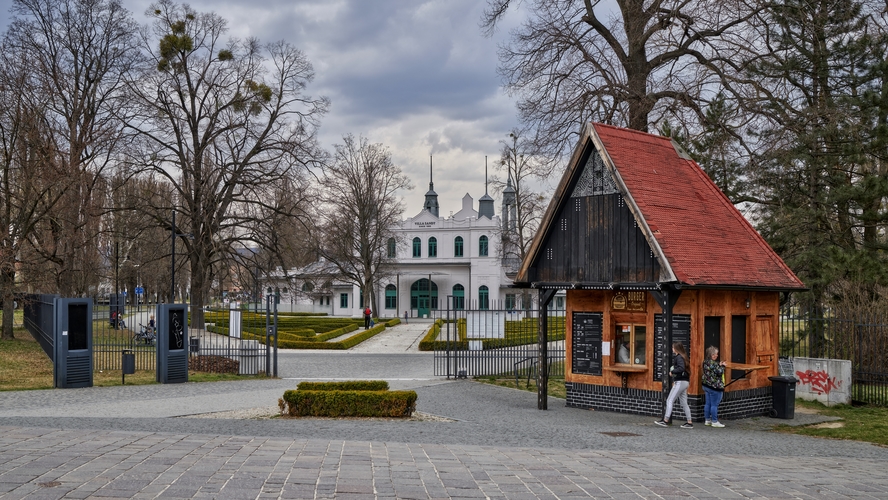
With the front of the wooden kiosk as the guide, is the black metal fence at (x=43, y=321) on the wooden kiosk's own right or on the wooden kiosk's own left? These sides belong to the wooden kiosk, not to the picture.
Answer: on the wooden kiosk's own right

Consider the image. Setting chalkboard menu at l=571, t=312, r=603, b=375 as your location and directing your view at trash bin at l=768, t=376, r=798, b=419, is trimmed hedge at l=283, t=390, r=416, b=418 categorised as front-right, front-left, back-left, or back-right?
back-right

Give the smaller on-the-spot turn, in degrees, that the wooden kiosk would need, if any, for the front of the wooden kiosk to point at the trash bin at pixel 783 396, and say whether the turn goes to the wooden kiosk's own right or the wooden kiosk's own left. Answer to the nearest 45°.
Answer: approximately 135° to the wooden kiosk's own left

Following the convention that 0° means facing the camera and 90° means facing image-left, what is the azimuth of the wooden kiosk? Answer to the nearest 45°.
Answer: approximately 45°

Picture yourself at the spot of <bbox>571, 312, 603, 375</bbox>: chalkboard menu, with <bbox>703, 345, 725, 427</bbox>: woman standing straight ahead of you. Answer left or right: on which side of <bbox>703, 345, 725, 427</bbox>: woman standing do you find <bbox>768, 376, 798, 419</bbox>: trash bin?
left
